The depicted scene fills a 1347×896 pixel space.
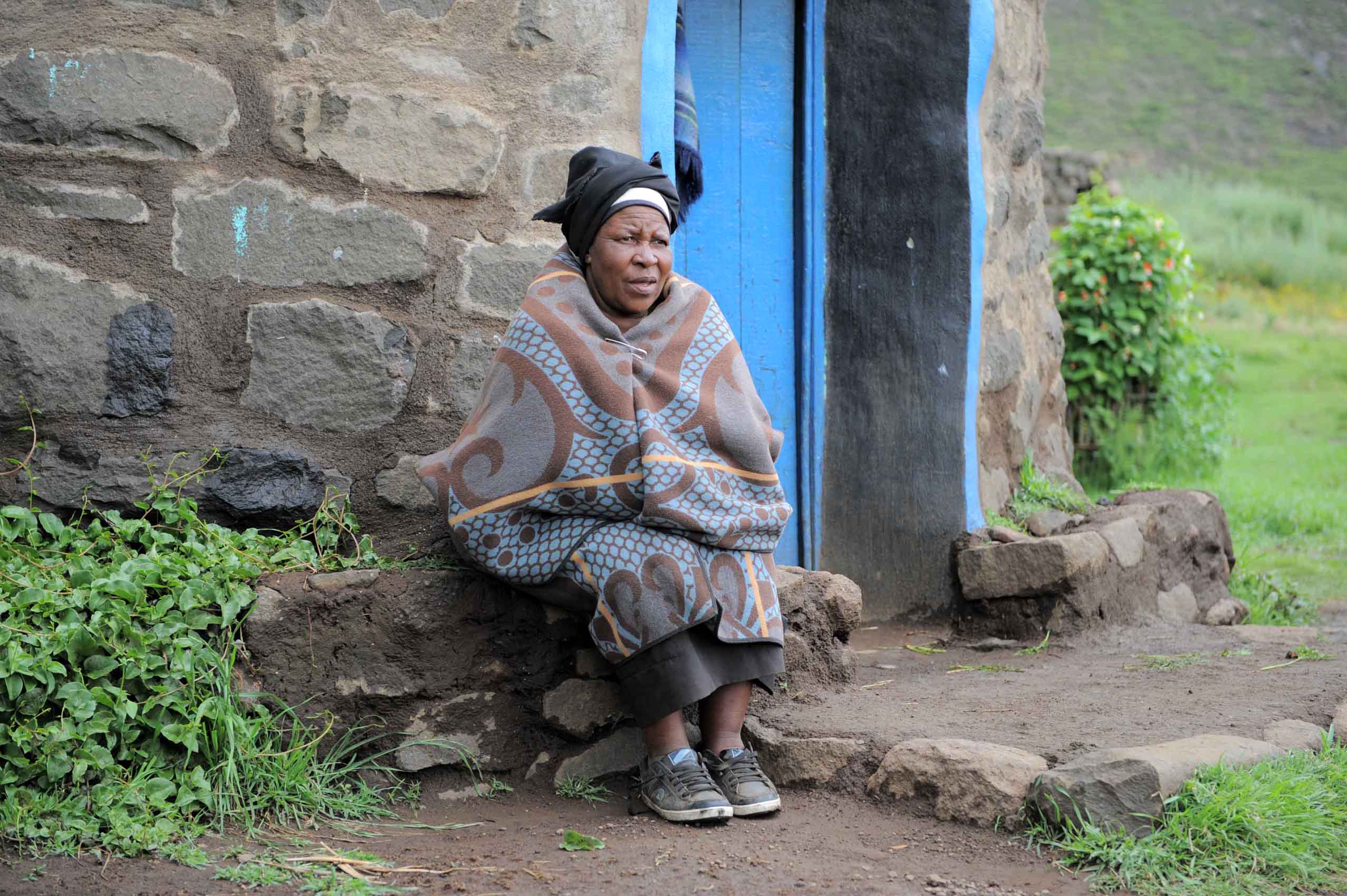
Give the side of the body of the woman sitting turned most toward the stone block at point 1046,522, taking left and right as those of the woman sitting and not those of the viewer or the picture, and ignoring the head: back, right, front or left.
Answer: left

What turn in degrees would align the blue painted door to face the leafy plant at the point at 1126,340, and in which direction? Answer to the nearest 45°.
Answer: approximately 135° to its left

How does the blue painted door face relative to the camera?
toward the camera

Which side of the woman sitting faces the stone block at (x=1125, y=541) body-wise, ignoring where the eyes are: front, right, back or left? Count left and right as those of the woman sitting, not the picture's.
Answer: left

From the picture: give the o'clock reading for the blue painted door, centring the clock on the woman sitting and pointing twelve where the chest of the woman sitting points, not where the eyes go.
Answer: The blue painted door is roughly at 8 o'clock from the woman sitting.

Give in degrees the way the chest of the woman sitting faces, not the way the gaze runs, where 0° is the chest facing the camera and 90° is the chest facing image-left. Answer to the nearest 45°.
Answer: approximately 315°

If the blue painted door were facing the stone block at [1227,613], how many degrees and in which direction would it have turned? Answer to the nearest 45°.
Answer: approximately 90° to its left

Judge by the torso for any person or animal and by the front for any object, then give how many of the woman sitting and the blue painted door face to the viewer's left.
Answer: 0

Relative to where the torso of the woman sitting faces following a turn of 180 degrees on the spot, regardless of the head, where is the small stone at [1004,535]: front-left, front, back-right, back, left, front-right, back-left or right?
right

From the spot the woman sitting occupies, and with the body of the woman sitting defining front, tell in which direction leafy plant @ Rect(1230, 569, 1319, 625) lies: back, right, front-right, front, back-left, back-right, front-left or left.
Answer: left

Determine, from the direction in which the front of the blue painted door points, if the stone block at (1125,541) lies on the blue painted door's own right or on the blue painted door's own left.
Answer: on the blue painted door's own left

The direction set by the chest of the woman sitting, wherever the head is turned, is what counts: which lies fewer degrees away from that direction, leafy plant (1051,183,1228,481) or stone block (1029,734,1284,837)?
the stone block
